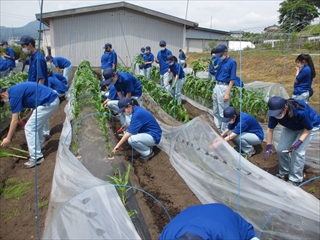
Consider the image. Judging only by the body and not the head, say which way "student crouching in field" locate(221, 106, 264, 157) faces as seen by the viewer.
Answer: to the viewer's left

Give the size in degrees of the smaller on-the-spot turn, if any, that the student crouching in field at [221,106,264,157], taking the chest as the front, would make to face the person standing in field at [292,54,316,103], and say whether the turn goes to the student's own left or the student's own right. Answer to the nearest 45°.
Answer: approximately 135° to the student's own right

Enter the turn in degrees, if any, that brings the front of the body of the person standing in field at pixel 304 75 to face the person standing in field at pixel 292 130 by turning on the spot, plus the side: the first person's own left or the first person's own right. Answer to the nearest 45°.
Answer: approximately 90° to the first person's own left

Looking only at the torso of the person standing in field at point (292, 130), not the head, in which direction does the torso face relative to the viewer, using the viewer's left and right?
facing the viewer and to the left of the viewer

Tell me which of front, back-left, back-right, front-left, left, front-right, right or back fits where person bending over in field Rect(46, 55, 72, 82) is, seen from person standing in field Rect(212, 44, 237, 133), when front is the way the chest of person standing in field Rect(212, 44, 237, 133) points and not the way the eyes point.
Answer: right

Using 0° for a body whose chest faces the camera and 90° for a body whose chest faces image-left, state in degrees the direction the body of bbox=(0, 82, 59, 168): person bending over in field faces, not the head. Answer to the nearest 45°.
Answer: approximately 90°

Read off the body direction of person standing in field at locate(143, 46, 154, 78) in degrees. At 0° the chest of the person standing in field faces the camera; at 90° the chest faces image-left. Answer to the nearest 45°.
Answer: approximately 45°

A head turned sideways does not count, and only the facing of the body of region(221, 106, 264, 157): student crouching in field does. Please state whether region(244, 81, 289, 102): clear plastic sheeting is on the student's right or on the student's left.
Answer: on the student's right

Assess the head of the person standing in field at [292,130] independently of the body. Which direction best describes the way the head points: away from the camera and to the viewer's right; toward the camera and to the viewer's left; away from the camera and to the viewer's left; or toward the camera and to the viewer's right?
toward the camera and to the viewer's left

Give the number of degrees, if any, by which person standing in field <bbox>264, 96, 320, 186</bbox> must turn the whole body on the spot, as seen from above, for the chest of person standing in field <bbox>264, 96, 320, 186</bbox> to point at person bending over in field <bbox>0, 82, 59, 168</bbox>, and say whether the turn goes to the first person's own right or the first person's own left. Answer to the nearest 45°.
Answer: approximately 45° to the first person's own right

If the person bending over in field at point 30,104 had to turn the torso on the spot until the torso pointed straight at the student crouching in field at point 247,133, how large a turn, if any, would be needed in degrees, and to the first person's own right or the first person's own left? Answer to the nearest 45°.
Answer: approximately 180°

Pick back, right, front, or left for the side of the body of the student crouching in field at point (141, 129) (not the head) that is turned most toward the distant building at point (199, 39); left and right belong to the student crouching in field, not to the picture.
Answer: right

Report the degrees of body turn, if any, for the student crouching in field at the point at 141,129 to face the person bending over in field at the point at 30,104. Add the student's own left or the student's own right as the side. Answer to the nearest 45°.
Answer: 0° — they already face them

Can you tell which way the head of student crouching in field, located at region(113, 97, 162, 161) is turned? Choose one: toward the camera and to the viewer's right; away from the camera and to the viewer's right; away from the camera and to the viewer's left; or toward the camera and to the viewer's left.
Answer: toward the camera and to the viewer's left

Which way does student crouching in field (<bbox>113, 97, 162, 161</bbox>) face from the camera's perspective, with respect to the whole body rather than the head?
to the viewer's left

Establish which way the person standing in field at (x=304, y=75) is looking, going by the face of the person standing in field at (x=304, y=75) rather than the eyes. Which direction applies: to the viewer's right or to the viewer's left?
to the viewer's left

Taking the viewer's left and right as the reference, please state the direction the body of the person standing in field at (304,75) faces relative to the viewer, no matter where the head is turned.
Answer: facing to the left of the viewer

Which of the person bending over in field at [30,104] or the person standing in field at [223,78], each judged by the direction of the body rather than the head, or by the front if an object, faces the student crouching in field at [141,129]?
the person standing in field at [223,78]
